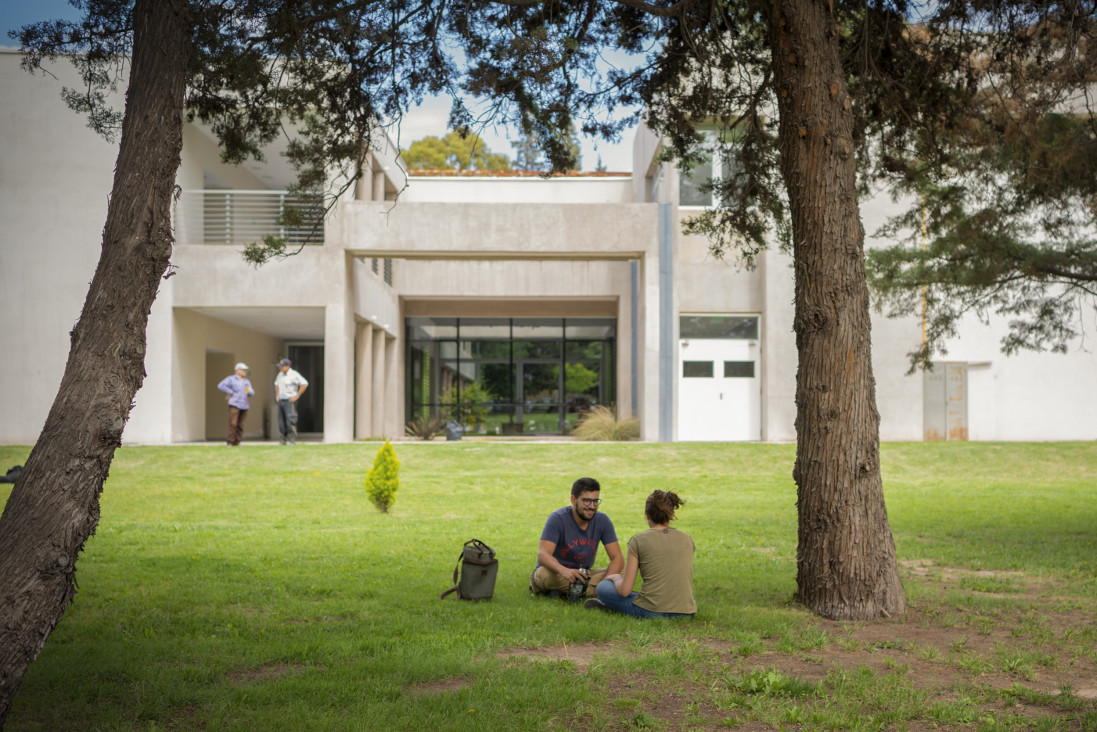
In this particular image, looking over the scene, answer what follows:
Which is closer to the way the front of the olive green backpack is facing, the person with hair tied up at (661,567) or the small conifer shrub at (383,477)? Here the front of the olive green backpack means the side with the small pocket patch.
the person with hair tied up

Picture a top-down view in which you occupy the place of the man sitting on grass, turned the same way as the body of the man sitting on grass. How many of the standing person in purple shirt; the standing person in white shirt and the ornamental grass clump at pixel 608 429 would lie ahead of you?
0

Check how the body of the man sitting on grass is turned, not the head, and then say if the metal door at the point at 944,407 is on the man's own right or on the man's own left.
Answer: on the man's own left

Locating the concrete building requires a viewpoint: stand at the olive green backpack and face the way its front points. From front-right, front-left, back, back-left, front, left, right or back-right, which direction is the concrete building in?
back-left

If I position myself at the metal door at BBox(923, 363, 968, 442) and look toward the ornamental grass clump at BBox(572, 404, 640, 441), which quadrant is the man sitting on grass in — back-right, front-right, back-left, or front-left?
front-left

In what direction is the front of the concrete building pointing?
toward the camera

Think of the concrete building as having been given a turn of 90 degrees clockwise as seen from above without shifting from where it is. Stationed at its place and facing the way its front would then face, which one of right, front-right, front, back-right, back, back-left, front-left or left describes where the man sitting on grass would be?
left

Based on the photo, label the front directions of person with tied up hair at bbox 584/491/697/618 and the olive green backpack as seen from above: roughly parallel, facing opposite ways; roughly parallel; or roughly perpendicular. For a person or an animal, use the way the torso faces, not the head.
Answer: roughly parallel, facing opposite ways

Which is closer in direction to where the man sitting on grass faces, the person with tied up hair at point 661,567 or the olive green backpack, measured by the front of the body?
the person with tied up hair

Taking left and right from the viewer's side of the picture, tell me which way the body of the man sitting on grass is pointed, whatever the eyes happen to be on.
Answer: facing the viewer and to the right of the viewer

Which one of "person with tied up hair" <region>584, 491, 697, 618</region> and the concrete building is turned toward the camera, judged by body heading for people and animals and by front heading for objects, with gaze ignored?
the concrete building

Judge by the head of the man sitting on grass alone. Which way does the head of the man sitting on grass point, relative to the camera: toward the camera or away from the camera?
toward the camera

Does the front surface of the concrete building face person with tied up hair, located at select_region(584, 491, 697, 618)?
yes

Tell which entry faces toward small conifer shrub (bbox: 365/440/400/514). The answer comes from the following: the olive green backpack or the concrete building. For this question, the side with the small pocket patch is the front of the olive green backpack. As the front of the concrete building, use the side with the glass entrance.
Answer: the concrete building

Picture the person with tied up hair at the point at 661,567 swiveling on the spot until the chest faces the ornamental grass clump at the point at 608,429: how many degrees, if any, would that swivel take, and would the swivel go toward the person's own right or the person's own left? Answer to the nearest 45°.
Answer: approximately 45° to the person's own right

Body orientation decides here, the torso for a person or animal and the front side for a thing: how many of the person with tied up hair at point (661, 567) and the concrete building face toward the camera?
1

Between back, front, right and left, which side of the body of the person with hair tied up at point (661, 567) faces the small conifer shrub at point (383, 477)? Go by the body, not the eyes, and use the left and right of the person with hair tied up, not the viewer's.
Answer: front
